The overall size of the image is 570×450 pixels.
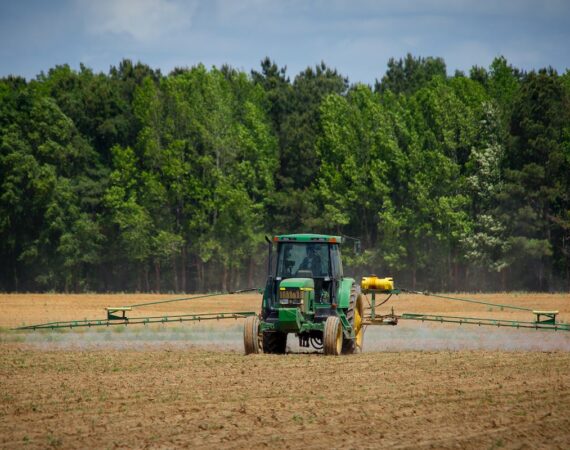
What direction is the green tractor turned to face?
toward the camera
